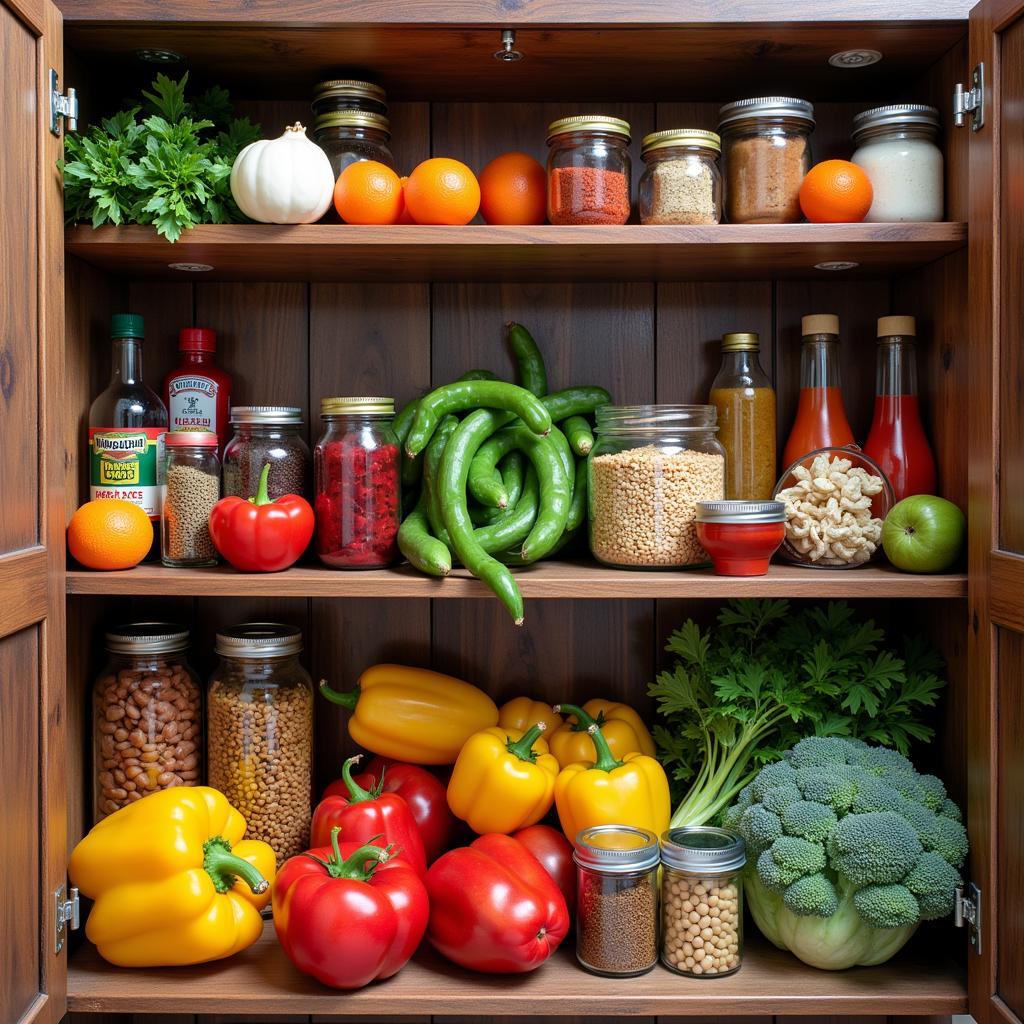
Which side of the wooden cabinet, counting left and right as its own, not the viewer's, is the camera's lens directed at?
front
